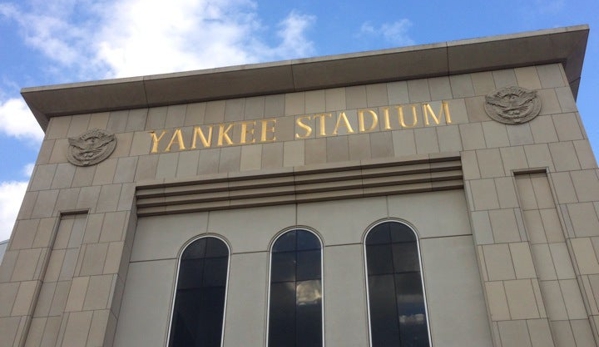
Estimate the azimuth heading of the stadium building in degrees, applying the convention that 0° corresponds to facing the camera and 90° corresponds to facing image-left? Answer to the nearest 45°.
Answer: approximately 0°
